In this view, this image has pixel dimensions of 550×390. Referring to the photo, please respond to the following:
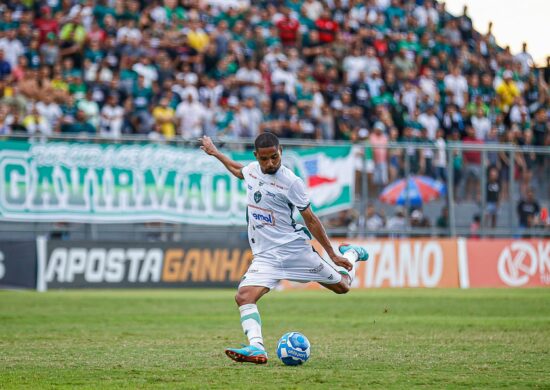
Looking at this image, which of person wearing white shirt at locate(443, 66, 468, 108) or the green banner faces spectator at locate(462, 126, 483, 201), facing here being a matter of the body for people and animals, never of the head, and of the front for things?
the person wearing white shirt

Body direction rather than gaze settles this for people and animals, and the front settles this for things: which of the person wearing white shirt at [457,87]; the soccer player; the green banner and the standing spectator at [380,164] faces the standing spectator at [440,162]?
the person wearing white shirt

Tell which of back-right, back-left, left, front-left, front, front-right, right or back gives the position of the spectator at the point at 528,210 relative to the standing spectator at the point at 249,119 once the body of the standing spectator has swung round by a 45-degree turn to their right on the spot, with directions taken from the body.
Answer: back-left

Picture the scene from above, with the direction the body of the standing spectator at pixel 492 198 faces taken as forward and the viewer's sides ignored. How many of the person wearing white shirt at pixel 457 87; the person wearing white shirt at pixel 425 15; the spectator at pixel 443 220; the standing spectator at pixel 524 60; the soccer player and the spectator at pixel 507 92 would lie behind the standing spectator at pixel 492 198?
4

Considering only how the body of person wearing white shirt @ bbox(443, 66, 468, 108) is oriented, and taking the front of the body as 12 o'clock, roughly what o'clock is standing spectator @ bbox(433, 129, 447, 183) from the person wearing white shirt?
The standing spectator is roughly at 12 o'clock from the person wearing white shirt.

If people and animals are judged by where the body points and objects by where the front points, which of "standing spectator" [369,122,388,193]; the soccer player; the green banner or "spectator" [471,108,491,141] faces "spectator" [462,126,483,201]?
"spectator" [471,108,491,141]

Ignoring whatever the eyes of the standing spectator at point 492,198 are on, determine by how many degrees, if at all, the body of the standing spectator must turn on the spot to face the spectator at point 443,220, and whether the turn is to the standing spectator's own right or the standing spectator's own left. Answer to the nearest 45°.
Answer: approximately 45° to the standing spectator's own right

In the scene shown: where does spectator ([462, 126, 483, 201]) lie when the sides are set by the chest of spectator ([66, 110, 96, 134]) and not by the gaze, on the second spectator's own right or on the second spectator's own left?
on the second spectator's own left

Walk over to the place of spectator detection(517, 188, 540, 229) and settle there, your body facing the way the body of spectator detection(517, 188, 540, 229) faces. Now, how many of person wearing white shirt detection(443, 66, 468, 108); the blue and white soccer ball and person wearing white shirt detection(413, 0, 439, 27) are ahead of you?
1

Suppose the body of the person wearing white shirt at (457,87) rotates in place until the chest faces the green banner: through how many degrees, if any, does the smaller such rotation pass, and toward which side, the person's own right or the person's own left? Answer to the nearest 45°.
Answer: approximately 45° to the person's own right
